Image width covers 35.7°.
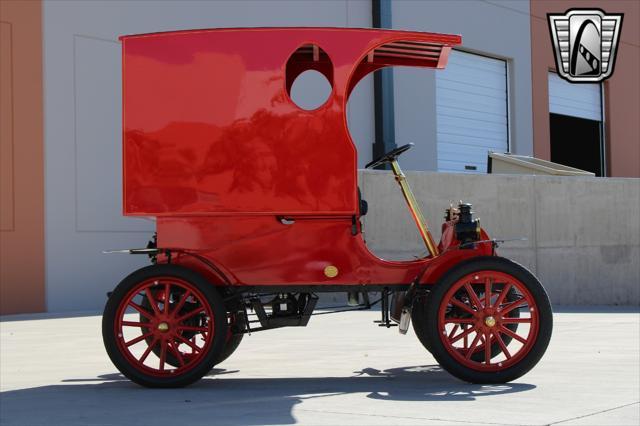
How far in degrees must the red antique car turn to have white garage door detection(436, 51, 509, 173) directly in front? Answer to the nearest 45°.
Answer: approximately 90° to its left

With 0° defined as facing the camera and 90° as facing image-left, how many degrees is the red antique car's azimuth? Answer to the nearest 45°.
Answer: approximately 270°
